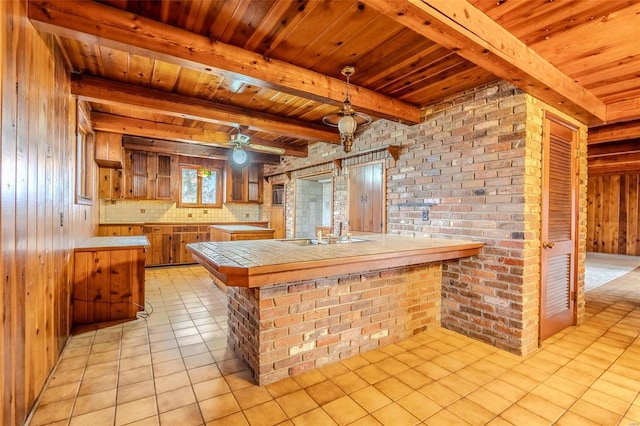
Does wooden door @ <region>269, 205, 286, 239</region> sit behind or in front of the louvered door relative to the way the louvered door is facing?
behind

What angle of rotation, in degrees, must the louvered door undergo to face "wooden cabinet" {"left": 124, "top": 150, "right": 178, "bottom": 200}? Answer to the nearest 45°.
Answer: approximately 135° to its right

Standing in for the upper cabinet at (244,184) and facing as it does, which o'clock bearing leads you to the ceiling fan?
The ceiling fan is roughly at 12 o'clock from the upper cabinet.

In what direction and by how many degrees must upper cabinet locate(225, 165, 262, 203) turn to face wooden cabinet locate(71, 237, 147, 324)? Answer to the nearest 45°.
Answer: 0° — it already faces it

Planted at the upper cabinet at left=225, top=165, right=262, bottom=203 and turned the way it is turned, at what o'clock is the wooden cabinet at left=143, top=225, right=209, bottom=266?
The wooden cabinet is roughly at 2 o'clock from the upper cabinet.

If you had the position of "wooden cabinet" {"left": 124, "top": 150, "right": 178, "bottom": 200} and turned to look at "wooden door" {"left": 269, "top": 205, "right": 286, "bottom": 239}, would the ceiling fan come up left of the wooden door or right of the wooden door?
right

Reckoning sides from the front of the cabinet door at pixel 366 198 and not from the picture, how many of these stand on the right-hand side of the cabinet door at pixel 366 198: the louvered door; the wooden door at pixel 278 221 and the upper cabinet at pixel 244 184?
2

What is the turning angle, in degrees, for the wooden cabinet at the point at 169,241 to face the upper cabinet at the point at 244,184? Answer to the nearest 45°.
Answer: approximately 90° to its left

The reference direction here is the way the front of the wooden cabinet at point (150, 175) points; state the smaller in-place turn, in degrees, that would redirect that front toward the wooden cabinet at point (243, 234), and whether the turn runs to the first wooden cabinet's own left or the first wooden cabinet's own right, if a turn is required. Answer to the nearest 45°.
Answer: approximately 45° to the first wooden cabinet's own left

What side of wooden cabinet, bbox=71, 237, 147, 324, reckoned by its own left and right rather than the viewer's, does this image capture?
right

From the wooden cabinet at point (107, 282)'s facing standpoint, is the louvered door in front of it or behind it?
in front
